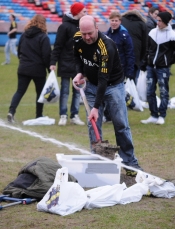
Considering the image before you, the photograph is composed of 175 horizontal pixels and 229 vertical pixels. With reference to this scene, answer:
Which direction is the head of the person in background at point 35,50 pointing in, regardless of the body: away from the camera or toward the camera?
away from the camera

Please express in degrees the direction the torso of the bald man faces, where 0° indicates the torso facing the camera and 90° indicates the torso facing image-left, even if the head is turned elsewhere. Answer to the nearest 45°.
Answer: approximately 45°

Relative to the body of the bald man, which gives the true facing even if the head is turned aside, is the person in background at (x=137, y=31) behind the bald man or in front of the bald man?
behind

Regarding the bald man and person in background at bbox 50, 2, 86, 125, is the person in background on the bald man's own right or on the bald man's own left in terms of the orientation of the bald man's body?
on the bald man's own right
